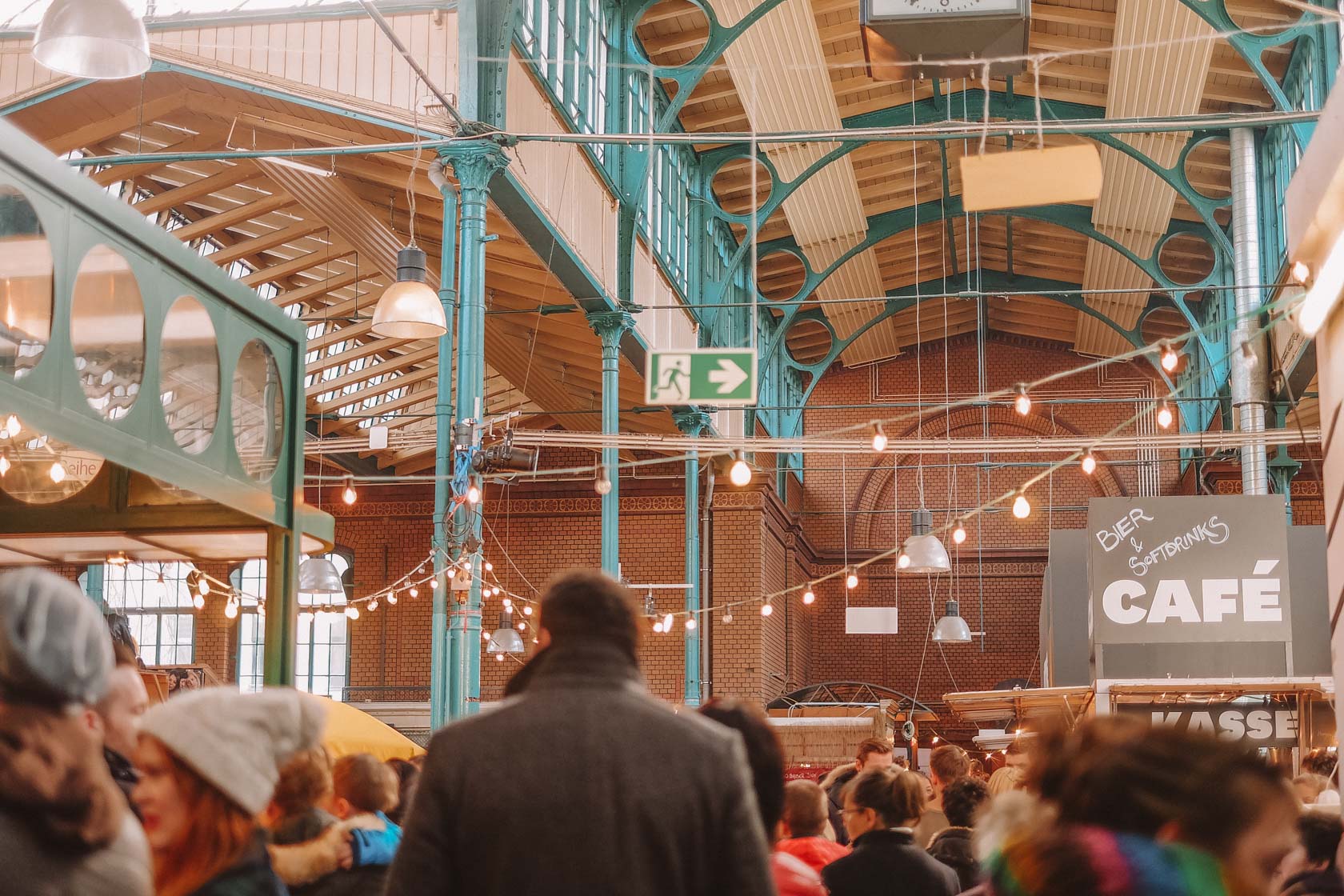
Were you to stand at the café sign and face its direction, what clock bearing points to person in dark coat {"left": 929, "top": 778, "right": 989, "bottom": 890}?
The person in dark coat is roughly at 12 o'clock from the café sign.

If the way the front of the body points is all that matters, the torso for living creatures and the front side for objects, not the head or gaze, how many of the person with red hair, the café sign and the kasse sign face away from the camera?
0

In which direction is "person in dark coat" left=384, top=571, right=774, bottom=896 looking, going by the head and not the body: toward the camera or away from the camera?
away from the camera

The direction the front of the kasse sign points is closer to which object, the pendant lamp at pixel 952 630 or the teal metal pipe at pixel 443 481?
the teal metal pipe

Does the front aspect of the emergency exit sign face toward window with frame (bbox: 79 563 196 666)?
no

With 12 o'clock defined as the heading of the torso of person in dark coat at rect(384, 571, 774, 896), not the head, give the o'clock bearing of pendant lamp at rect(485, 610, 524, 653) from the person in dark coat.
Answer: The pendant lamp is roughly at 12 o'clock from the person in dark coat.

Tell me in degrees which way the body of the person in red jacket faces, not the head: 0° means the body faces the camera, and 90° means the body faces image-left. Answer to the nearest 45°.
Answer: approximately 180°

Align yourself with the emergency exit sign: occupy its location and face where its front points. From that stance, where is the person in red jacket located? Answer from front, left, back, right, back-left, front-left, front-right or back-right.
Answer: front

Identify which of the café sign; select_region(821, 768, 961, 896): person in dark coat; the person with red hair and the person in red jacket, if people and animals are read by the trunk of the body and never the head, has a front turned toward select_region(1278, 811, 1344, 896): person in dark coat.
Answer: the café sign

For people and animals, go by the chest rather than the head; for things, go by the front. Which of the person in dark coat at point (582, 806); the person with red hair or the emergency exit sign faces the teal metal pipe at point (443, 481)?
the person in dark coat

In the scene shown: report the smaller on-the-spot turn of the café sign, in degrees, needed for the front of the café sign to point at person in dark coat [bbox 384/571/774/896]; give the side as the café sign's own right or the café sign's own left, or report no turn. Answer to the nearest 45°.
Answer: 0° — it already faces them

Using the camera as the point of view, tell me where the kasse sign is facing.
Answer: facing the viewer

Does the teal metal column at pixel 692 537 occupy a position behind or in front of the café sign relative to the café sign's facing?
behind

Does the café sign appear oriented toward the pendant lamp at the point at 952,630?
no

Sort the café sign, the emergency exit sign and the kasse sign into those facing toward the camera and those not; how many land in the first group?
3

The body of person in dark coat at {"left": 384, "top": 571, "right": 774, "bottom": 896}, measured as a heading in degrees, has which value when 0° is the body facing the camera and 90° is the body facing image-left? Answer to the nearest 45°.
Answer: approximately 180°

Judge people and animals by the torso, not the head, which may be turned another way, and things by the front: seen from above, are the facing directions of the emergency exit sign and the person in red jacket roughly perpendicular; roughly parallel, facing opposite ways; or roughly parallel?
roughly parallel, facing opposite ways

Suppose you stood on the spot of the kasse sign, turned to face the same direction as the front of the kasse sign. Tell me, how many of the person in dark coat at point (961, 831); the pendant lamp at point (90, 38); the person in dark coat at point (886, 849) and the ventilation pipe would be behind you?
1

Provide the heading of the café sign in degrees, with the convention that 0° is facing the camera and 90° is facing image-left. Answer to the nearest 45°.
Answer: approximately 0°

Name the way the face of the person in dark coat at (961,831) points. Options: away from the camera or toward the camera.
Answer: away from the camera
